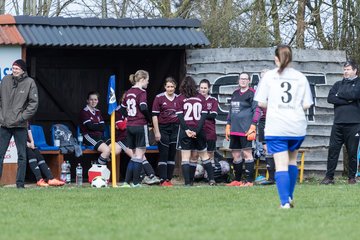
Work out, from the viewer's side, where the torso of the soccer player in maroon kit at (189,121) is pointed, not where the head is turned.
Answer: away from the camera

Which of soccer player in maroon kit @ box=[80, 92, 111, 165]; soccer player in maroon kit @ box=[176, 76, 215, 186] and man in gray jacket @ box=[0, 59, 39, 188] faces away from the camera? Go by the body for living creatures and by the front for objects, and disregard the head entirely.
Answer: soccer player in maroon kit @ box=[176, 76, 215, 186]

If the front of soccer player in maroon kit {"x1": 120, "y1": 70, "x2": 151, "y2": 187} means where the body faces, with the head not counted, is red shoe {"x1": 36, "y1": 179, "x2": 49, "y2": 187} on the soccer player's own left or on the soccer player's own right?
on the soccer player's own left

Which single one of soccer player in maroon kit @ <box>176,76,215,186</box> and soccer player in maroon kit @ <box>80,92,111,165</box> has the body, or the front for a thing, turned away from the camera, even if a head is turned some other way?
soccer player in maroon kit @ <box>176,76,215,186</box>

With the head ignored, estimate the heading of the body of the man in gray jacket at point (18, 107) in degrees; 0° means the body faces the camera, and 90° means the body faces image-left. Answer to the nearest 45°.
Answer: approximately 45°

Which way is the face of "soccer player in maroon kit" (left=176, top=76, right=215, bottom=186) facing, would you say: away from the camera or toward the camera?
away from the camera

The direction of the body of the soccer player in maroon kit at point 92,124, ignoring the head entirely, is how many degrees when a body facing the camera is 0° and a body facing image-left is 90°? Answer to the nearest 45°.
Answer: approximately 315°
